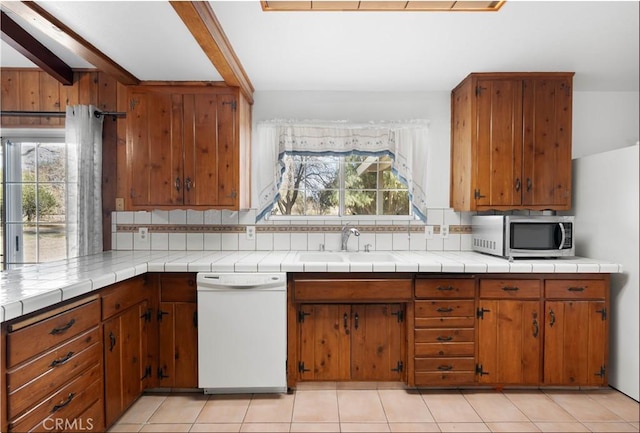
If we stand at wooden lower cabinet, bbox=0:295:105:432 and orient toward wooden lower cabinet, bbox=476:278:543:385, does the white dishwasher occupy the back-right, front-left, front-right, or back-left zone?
front-left

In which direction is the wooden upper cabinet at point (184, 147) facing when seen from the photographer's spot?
facing the viewer

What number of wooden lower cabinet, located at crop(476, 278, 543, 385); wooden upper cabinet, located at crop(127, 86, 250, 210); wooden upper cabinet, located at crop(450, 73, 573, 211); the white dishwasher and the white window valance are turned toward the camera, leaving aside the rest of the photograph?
5

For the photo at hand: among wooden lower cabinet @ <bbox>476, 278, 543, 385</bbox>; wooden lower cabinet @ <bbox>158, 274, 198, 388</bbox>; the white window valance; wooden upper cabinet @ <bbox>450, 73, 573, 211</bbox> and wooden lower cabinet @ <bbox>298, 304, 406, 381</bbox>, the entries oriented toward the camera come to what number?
5

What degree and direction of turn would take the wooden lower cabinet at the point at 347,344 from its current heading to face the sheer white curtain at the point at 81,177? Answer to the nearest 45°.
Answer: approximately 90° to its right

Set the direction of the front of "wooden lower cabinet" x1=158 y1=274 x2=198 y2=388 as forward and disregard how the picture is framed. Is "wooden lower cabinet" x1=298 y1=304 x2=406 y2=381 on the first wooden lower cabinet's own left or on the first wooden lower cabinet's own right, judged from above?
on the first wooden lower cabinet's own left

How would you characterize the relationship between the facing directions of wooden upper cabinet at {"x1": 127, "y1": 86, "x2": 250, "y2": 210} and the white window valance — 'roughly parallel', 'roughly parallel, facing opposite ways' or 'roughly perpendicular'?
roughly parallel

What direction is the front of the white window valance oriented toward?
toward the camera

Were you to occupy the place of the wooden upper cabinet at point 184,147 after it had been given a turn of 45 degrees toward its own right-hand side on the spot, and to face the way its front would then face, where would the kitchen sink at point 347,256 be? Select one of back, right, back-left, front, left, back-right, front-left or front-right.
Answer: back-left

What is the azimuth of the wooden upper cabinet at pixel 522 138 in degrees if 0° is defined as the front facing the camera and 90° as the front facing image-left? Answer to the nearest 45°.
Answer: approximately 0°

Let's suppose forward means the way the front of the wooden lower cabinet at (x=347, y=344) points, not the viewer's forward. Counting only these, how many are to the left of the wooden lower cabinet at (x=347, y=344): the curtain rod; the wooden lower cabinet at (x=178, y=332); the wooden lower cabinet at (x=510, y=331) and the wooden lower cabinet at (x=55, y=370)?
1

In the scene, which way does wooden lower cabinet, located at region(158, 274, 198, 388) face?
toward the camera

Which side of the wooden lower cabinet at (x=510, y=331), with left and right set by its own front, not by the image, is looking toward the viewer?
front
